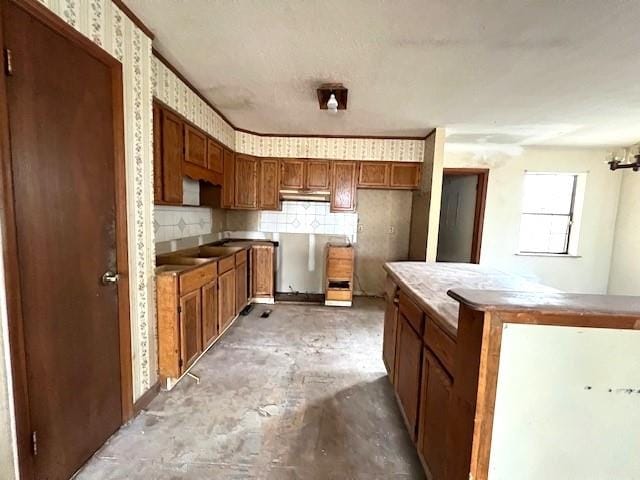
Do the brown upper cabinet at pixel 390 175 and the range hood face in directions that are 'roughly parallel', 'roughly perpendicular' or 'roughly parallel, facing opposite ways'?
roughly parallel

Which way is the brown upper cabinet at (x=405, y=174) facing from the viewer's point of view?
toward the camera

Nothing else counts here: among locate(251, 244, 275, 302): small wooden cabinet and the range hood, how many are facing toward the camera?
2

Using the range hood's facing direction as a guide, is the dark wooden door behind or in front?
in front

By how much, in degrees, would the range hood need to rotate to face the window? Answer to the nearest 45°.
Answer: approximately 90° to its left

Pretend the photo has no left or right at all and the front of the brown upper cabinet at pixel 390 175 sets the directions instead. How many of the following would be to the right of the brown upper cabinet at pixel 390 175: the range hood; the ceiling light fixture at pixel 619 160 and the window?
1

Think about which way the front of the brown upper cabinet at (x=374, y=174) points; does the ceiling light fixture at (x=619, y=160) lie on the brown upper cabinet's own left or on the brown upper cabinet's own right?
on the brown upper cabinet's own left

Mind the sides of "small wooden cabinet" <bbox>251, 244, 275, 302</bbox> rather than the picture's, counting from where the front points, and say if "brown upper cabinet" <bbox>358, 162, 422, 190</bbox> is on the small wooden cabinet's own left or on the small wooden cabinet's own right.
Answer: on the small wooden cabinet's own left

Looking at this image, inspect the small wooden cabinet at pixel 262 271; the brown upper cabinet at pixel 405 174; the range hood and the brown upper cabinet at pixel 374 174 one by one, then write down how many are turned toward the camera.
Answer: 4

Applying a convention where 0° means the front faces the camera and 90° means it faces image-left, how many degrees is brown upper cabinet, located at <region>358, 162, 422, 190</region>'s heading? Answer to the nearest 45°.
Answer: approximately 0°

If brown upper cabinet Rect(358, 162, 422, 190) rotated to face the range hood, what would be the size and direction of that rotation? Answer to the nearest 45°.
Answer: approximately 90° to its right

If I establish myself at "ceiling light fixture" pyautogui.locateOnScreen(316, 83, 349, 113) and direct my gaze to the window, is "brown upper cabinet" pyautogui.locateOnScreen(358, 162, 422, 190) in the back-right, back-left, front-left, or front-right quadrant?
front-left

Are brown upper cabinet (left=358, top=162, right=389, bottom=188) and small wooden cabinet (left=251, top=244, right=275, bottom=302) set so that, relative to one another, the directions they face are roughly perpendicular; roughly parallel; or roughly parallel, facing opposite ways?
roughly parallel

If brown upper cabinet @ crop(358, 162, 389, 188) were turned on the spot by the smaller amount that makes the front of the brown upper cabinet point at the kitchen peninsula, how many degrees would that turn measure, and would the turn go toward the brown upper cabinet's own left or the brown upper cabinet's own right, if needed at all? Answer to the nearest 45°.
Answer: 0° — it already faces it

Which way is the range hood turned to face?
toward the camera

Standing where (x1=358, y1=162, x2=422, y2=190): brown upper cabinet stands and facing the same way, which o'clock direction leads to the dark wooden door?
The dark wooden door is roughly at 1 o'clock from the brown upper cabinet.

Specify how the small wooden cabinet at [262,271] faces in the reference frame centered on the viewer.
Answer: facing the viewer

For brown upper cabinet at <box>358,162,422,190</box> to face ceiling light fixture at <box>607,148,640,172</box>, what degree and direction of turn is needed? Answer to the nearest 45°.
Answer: approximately 90° to its left
